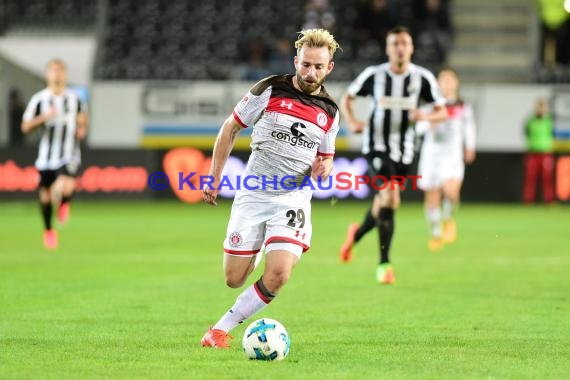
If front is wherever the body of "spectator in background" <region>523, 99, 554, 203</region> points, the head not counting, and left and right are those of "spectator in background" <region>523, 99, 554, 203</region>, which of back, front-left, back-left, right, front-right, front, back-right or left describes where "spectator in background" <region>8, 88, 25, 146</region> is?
right

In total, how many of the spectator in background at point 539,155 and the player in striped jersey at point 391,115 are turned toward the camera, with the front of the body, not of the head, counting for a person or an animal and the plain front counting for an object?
2

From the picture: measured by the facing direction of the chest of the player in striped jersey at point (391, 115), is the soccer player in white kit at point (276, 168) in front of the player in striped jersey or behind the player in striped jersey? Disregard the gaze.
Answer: in front

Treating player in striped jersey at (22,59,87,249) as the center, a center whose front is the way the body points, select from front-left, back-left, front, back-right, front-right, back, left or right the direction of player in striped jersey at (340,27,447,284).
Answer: front-left

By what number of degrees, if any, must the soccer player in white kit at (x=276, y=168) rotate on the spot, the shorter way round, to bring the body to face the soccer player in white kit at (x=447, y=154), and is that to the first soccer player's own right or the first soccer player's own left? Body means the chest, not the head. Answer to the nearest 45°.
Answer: approximately 180°

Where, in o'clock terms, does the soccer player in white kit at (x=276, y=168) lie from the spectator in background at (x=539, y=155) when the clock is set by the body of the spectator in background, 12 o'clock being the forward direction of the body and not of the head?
The soccer player in white kit is roughly at 12 o'clock from the spectator in background.

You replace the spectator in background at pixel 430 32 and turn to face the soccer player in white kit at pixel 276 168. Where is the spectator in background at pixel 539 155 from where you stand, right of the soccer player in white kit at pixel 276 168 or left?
left

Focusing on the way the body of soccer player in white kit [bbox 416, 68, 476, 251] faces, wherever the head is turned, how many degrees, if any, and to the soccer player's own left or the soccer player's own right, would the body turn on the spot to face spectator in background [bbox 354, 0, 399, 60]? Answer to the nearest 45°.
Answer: approximately 135° to the soccer player's own right

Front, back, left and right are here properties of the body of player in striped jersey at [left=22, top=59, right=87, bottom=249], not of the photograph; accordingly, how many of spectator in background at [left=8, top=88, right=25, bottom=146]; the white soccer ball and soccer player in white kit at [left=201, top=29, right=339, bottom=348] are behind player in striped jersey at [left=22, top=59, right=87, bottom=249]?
1

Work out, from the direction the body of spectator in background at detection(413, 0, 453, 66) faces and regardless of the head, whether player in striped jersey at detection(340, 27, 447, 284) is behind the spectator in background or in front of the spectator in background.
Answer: in front

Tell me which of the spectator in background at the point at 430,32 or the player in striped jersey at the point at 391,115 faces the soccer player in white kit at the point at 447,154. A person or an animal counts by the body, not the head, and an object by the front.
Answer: the spectator in background
